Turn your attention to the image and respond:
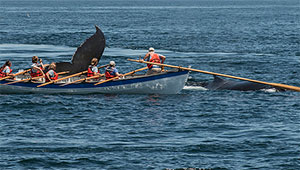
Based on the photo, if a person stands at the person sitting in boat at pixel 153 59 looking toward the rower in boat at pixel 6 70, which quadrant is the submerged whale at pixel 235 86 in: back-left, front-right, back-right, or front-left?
back-right

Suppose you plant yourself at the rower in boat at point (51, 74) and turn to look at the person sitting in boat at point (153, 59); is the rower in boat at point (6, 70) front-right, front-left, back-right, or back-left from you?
back-left
